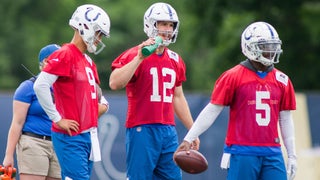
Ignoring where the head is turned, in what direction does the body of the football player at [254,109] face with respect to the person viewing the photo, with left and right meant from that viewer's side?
facing the viewer and to the right of the viewer
